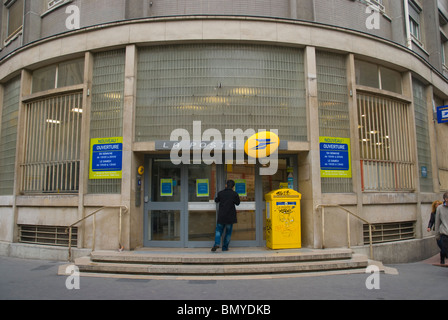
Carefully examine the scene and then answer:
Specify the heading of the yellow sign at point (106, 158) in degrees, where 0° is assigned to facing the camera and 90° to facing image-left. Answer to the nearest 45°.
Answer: approximately 0°

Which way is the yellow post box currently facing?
toward the camera

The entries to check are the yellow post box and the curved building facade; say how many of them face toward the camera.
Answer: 2

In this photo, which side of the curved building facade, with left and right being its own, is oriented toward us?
front

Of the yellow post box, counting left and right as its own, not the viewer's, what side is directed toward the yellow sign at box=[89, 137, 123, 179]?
right

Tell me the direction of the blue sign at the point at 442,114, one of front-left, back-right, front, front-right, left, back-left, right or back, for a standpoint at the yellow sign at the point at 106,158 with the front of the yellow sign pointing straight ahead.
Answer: left

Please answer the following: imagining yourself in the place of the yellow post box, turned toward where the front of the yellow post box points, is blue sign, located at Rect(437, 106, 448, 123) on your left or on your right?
on your left
